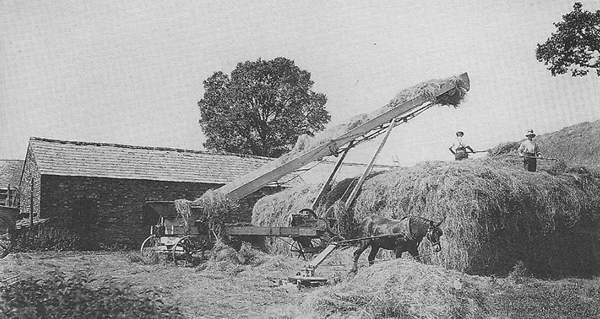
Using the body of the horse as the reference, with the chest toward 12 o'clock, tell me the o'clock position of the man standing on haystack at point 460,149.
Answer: The man standing on haystack is roughly at 10 o'clock from the horse.

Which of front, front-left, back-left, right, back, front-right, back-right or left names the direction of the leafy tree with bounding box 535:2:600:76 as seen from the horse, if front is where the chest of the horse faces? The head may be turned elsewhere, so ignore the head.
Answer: front-left

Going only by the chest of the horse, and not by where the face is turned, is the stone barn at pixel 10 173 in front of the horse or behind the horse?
behind

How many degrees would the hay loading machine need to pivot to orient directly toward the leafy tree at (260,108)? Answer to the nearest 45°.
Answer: approximately 90° to its left

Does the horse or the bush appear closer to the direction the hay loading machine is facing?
the horse

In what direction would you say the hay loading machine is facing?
to the viewer's right

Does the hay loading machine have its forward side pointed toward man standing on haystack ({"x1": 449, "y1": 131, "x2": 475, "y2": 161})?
yes

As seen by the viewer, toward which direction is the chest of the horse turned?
to the viewer's right

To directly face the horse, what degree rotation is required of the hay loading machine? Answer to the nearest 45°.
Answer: approximately 45° to its right

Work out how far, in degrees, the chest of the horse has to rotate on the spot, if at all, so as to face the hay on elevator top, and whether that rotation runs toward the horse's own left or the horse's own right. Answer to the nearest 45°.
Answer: approximately 90° to the horse's own left

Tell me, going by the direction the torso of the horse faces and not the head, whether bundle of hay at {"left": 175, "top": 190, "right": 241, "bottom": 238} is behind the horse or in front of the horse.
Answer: behind
